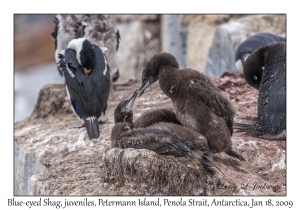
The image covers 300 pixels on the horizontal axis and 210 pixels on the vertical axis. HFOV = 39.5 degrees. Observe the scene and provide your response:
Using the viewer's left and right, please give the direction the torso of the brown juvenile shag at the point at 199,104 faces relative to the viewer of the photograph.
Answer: facing to the left of the viewer

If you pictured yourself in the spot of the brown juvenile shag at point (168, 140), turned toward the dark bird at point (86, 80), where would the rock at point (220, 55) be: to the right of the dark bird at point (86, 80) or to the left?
right

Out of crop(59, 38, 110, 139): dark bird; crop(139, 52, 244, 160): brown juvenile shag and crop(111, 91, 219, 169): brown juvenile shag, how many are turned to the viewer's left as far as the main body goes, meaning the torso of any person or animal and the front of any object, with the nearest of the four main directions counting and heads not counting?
2

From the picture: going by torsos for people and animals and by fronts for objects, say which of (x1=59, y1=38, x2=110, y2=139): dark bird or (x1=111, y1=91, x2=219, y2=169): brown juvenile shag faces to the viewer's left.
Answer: the brown juvenile shag

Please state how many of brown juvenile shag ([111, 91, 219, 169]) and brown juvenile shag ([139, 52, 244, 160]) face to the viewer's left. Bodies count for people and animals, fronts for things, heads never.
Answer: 2

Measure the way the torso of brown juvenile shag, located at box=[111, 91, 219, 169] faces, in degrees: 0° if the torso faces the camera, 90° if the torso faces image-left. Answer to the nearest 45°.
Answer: approximately 90°

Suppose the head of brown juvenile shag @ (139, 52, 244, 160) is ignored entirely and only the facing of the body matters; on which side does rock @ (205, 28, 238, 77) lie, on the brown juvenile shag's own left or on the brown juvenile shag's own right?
on the brown juvenile shag's own right

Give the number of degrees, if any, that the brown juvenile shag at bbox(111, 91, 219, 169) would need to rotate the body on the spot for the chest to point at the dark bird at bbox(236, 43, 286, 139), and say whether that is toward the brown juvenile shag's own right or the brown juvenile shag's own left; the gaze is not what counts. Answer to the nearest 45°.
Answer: approximately 135° to the brown juvenile shag's own right

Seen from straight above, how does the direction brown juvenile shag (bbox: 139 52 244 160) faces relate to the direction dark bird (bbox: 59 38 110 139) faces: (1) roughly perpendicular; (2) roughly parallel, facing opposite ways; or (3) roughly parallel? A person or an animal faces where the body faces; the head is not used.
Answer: roughly perpendicular

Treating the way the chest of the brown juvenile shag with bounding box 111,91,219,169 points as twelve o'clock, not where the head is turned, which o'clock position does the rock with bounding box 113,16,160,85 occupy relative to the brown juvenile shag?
The rock is roughly at 3 o'clock from the brown juvenile shag.
